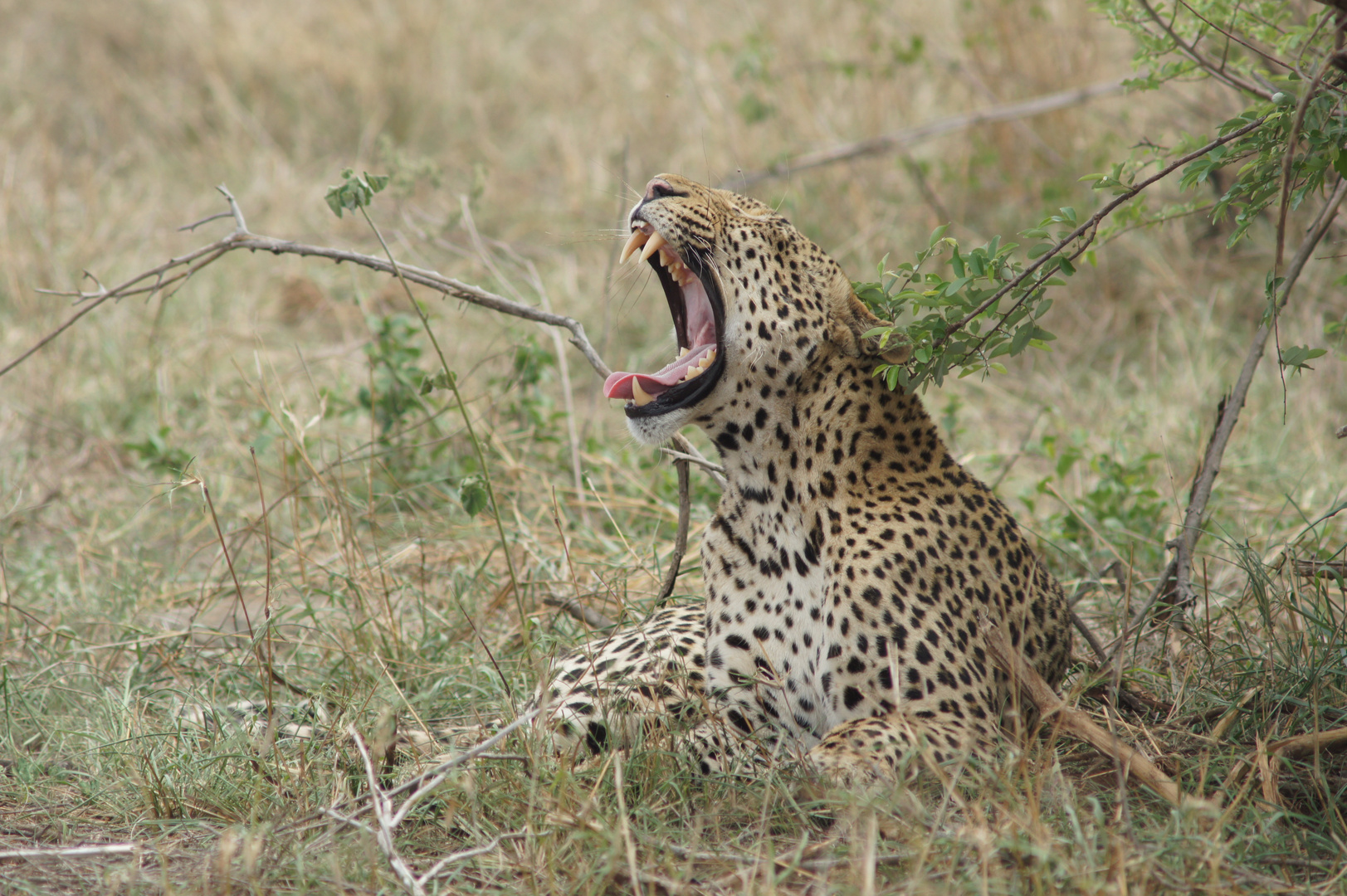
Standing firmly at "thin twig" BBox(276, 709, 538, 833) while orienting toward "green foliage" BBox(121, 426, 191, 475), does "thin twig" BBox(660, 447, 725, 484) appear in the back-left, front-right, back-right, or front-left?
front-right

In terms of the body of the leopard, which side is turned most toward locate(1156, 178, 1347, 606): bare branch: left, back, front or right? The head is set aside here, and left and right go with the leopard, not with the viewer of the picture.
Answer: back

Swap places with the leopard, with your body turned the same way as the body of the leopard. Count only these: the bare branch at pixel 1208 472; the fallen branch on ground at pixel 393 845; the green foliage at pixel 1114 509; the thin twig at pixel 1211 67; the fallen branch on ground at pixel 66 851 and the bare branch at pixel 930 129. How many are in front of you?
2

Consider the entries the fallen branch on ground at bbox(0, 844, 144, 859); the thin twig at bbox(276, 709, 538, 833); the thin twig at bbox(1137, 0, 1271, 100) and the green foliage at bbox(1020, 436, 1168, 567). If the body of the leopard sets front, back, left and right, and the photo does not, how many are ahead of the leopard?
2

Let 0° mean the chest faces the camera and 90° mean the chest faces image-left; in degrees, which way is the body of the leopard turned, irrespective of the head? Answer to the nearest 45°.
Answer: approximately 45°

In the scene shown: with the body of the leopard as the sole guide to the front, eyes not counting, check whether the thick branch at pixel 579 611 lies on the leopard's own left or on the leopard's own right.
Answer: on the leopard's own right

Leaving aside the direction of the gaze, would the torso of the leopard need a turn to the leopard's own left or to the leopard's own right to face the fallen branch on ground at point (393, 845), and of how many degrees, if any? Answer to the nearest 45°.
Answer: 0° — it already faces it

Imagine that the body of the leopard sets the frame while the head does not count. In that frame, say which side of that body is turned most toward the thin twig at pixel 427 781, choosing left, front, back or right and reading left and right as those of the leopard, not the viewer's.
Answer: front

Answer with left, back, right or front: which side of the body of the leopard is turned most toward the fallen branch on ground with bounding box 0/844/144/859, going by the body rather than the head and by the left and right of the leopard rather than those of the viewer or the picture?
front

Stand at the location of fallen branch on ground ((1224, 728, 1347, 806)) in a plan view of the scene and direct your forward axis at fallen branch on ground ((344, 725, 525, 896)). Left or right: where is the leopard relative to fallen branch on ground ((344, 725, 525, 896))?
right

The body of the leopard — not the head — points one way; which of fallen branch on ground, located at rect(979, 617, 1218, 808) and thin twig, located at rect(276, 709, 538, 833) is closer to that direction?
the thin twig
